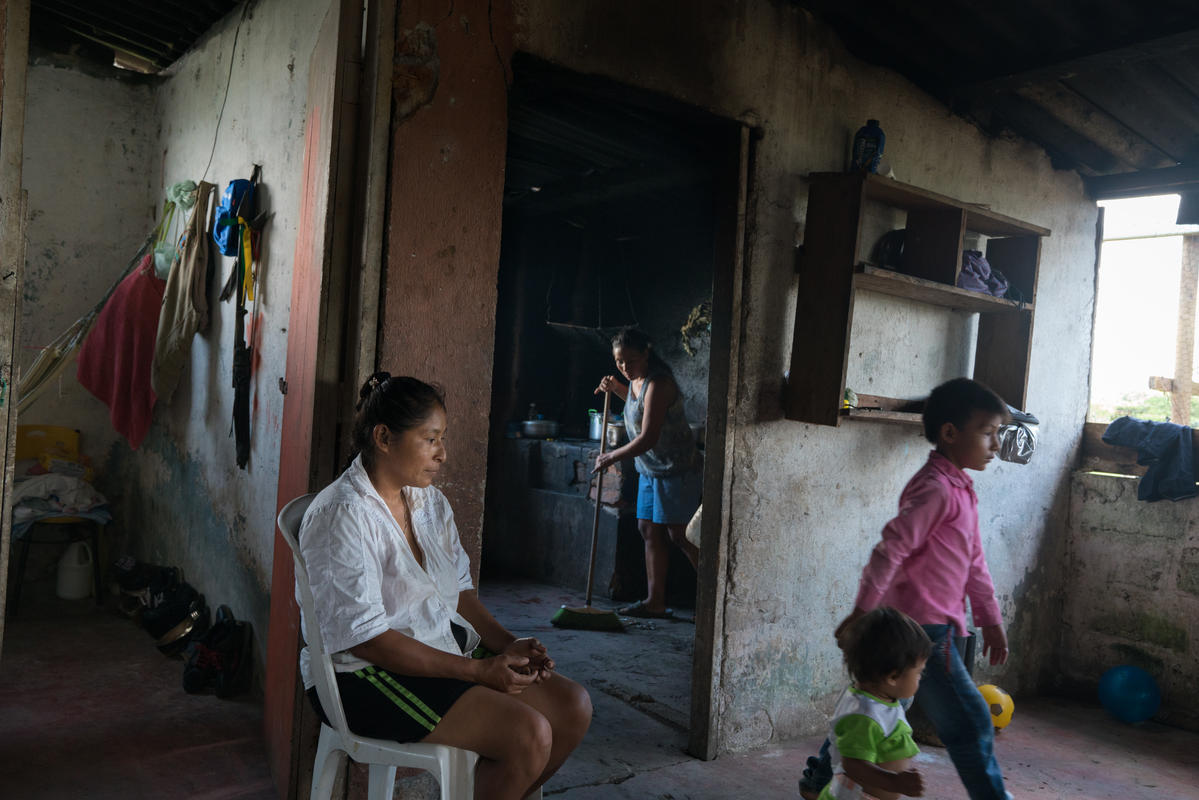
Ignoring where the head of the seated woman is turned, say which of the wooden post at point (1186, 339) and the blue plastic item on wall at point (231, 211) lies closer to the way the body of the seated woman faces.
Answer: the wooden post

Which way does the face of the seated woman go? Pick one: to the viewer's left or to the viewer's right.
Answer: to the viewer's right

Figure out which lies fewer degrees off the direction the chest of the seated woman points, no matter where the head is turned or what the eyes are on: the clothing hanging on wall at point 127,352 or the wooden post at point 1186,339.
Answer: the wooden post

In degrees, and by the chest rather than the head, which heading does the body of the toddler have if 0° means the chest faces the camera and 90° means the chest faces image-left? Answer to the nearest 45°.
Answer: approximately 270°

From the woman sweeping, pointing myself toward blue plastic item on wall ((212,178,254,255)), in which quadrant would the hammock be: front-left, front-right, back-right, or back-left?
front-right

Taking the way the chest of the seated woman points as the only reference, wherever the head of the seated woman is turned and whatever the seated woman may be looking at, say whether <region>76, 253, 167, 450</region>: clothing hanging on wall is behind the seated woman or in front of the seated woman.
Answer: behind

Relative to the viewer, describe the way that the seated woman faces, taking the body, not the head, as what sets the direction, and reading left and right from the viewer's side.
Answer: facing the viewer and to the right of the viewer

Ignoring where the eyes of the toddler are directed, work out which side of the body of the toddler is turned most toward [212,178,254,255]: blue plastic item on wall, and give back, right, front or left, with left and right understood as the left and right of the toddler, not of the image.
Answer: back

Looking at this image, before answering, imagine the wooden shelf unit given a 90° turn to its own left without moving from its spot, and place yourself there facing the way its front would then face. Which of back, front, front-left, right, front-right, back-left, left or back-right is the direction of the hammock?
back-left

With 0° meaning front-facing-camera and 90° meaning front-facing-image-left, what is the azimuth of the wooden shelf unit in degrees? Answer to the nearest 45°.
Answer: approximately 315°

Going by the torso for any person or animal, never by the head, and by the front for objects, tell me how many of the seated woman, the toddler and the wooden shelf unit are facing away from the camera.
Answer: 0
